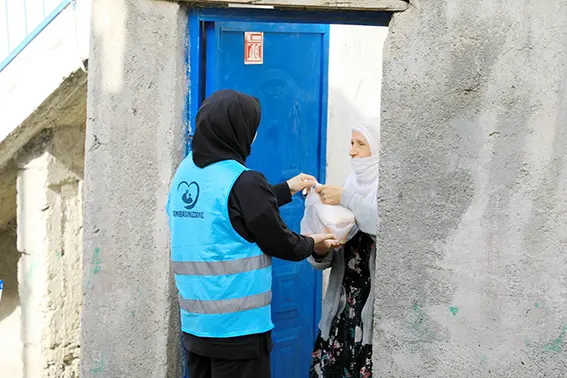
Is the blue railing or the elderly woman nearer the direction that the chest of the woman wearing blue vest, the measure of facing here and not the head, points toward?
the elderly woman

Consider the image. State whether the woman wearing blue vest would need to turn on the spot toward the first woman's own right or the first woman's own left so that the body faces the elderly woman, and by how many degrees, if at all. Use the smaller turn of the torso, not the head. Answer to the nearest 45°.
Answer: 0° — they already face them

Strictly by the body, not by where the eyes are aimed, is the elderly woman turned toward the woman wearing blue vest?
yes

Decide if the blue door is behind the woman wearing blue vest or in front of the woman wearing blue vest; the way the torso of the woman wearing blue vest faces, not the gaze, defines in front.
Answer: in front

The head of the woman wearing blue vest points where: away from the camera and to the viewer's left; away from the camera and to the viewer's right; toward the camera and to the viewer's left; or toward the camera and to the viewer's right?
away from the camera and to the viewer's right

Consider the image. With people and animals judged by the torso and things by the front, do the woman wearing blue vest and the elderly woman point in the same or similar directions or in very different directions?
very different directions

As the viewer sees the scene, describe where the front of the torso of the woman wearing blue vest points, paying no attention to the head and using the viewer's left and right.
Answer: facing away from the viewer and to the right of the viewer

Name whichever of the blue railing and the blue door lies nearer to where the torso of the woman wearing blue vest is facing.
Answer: the blue door

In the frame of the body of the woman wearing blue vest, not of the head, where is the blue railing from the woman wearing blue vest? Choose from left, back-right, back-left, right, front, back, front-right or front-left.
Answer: left

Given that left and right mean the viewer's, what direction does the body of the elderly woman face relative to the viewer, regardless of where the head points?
facing the viewer and to the left of the viewer

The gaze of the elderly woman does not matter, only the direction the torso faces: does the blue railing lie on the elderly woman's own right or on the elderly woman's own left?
on the elderly woman's own right
